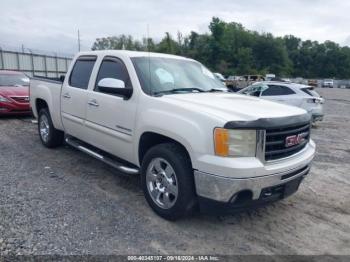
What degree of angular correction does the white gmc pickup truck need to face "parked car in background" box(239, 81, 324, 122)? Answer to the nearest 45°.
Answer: approximately 90° to its left

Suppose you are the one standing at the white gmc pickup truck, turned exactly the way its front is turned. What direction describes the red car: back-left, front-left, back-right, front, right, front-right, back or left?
back

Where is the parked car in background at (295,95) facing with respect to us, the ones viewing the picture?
facing away from the viewer and to the left of the viewer

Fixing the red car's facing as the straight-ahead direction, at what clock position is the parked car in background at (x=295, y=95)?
The parked car in background is roughly at 11 o'clock from the red car.

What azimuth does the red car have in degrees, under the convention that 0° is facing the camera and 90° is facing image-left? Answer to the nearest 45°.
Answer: approximately 315°

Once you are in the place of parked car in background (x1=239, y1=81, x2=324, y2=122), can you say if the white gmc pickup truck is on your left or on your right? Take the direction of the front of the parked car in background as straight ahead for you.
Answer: on your left

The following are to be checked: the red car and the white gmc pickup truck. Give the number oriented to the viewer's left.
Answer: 0
